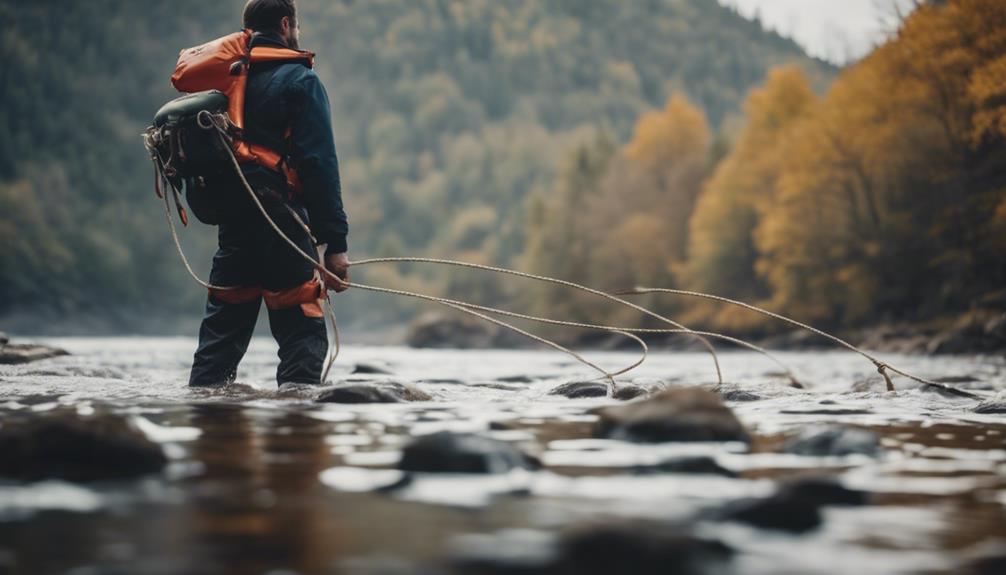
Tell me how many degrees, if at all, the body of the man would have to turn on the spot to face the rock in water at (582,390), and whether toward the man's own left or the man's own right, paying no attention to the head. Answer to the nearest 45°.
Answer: approximately 45° to the man's own right

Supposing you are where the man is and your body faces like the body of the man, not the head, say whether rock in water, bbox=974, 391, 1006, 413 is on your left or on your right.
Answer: on your right

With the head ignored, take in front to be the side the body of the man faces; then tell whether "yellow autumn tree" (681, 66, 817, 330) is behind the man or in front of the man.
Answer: in front

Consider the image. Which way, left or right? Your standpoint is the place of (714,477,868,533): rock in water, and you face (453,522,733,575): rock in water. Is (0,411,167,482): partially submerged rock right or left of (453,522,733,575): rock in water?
right

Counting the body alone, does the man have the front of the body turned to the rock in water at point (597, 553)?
no

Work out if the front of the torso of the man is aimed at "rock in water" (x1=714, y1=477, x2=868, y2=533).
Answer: no

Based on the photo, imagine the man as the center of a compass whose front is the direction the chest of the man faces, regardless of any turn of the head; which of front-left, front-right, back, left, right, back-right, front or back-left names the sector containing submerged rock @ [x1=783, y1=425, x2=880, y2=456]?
right

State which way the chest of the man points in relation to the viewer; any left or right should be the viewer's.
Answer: facing away from the viewer and to the right of the viewer

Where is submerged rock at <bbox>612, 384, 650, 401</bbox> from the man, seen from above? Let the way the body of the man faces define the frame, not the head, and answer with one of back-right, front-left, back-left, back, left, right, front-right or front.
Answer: front-right

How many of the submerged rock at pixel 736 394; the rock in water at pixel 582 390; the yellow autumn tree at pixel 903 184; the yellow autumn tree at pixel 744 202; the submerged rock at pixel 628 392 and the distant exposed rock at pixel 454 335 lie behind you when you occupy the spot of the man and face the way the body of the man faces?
0

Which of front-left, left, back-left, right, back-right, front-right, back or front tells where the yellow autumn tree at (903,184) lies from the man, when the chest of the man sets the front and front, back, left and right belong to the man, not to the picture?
front

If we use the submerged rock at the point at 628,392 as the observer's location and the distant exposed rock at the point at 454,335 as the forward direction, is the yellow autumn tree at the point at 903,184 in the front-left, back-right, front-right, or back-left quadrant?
front-right

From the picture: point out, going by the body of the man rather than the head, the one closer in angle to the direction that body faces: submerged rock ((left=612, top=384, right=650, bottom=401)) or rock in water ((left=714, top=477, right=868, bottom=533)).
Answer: the submerged rock

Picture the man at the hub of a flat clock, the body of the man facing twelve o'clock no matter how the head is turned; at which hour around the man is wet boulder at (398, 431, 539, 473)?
The wet boulder is roughly at 4 o'clock from the man.
